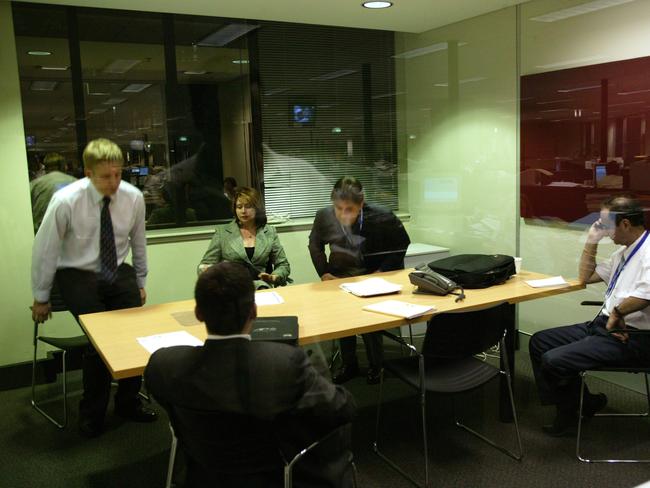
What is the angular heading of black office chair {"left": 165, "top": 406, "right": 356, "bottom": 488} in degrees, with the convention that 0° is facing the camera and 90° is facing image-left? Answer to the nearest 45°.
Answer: approximately 225°

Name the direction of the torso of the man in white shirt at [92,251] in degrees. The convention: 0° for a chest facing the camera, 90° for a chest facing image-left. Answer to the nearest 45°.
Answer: approximately 315°

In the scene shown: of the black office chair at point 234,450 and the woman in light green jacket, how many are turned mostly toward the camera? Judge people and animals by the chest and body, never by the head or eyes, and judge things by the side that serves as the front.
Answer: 1

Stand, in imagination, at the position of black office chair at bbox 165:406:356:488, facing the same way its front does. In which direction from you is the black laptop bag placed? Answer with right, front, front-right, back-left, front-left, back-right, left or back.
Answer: front

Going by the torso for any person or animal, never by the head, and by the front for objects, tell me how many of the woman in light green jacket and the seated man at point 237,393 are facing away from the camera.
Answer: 1

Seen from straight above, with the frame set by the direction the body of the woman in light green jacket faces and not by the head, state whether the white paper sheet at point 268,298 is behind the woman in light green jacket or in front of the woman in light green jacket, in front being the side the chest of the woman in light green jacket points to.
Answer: in front

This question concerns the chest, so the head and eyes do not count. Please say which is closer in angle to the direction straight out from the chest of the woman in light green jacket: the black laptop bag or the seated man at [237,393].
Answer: the seated man

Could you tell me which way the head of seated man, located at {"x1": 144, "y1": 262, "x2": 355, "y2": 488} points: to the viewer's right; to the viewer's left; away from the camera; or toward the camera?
away from the camera

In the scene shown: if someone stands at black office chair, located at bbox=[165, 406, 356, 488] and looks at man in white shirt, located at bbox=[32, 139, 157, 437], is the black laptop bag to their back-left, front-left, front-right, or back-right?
front-right

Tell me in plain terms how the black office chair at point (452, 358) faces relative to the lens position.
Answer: facing away from the viewer and to the left of the viewer

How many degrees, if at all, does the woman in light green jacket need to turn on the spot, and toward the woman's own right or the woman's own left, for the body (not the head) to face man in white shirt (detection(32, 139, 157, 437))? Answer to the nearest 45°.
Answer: approximately 45° to the woman's own right

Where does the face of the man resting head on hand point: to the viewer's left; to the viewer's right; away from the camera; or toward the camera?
to the viewer's left

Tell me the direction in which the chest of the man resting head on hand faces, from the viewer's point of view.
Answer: to the viewer's left

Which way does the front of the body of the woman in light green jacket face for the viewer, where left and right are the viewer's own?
facing the viewer

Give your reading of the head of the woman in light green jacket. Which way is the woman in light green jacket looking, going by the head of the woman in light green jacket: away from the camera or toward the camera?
toward the camera

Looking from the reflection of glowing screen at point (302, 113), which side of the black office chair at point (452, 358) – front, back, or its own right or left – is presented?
front

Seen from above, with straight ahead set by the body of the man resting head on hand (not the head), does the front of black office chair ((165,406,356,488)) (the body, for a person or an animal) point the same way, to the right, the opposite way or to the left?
to the right

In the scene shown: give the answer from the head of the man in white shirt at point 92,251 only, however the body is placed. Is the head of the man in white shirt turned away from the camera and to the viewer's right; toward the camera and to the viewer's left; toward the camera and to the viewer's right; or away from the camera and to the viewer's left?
toward the camera and to the viewer's right

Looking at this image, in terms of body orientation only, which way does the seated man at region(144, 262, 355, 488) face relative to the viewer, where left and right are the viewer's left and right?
facing away from the viewer

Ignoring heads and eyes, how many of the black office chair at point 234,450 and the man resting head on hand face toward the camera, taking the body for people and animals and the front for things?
0

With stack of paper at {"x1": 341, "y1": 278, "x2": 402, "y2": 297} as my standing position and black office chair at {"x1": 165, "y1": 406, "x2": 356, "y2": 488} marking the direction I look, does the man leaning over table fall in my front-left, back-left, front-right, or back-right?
back-right
